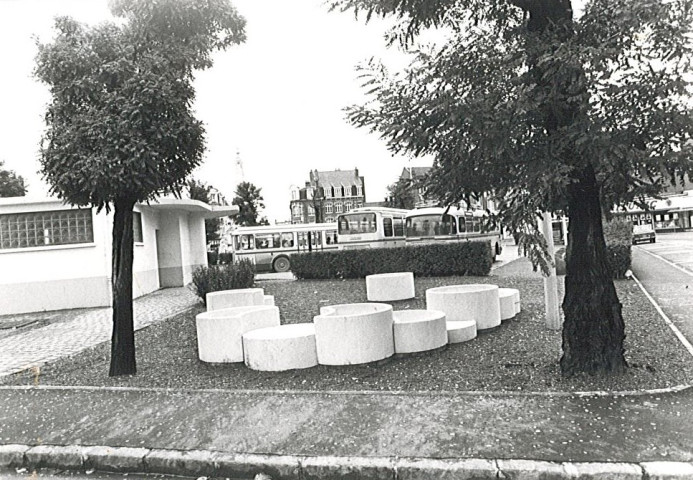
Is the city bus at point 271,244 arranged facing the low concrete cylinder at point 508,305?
no

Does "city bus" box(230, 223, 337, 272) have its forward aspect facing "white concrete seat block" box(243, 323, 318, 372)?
no

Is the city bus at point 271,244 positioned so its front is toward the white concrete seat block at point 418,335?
no

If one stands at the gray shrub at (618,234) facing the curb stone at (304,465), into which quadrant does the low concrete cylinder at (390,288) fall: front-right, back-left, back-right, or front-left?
front-right
